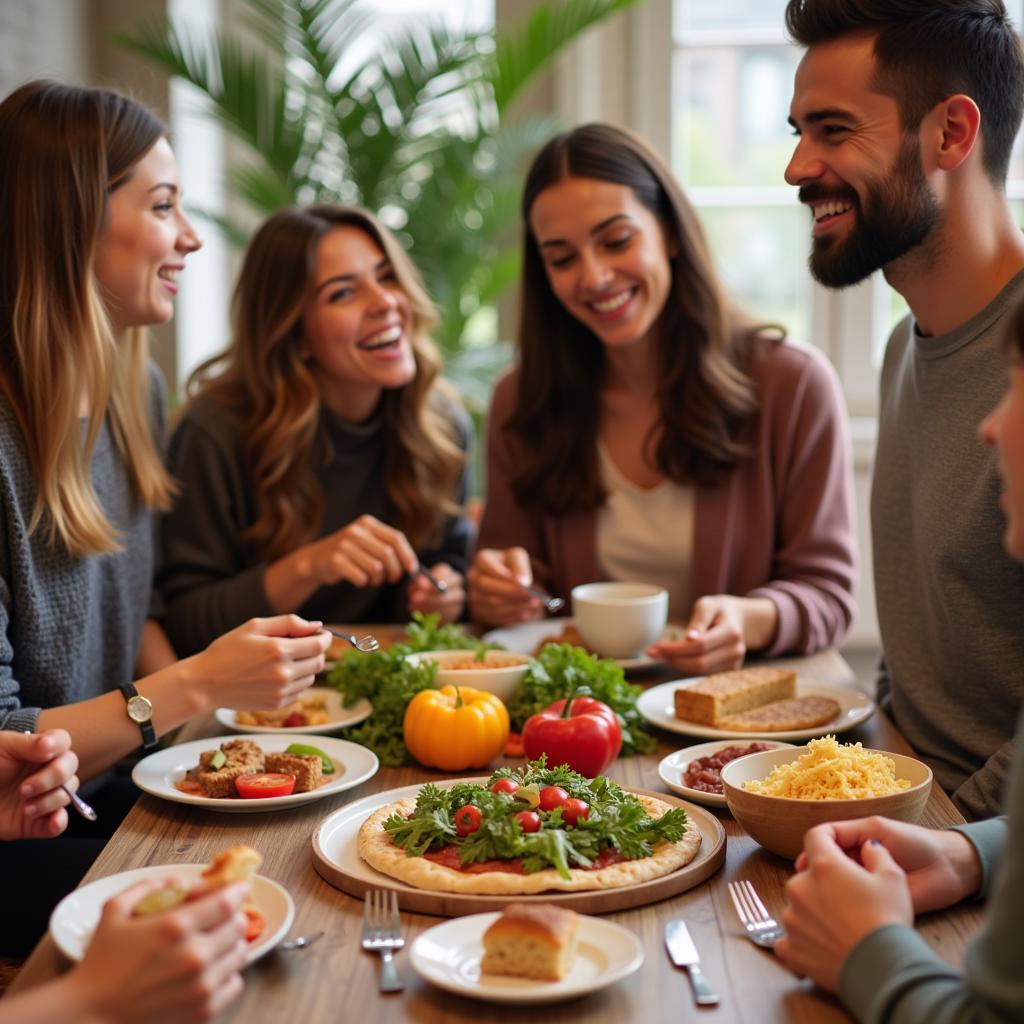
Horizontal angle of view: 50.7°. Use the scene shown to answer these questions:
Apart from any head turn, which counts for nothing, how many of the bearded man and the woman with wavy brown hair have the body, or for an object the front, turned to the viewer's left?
1

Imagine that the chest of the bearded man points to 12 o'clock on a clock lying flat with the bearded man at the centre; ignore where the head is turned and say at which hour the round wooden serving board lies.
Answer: The round wooden serving board is roughly at 10 o'clock from the bearded man.

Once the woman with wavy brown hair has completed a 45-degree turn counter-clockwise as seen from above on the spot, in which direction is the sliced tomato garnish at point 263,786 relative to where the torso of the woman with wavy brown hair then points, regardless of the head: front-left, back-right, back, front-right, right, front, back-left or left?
right

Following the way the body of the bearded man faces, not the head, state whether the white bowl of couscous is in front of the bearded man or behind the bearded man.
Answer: in front

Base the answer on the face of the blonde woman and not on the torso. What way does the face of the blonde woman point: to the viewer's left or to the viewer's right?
to the viewer's right

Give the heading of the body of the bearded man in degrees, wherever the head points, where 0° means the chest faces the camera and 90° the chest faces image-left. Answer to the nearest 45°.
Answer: approximately 90°

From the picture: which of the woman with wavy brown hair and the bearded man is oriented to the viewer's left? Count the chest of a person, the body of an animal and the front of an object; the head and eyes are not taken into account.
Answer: the bearded man

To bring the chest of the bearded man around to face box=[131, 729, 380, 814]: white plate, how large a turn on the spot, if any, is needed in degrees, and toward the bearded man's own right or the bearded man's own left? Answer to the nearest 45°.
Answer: approximately 45° to the bearded man's own left

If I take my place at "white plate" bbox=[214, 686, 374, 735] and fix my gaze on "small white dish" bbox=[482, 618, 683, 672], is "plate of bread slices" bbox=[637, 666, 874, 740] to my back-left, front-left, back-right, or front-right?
front-right

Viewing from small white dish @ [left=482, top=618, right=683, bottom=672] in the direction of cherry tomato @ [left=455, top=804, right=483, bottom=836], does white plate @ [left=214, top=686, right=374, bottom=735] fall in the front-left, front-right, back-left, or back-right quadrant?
front-right

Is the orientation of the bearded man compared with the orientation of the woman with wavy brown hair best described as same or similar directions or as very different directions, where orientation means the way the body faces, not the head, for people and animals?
very different directions

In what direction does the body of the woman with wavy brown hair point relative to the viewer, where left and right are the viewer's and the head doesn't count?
facing the viewer and to the right of the viewer

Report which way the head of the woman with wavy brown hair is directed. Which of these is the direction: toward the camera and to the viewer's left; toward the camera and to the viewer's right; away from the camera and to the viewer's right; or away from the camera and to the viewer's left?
toward the camera and to the viewer's right

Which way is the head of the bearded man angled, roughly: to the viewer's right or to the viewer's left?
to the viewer's left

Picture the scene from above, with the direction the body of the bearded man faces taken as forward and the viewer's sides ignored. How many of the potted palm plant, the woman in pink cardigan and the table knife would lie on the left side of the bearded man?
1
